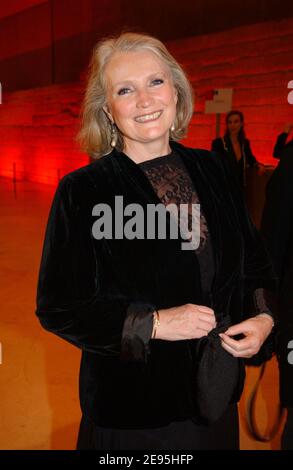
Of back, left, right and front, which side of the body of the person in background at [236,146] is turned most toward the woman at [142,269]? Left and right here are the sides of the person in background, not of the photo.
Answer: front

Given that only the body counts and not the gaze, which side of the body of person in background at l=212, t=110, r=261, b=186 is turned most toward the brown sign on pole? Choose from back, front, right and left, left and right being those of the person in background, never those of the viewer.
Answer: back

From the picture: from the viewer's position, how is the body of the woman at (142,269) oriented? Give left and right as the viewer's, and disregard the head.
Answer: facing the viewer and to the right of the viewer

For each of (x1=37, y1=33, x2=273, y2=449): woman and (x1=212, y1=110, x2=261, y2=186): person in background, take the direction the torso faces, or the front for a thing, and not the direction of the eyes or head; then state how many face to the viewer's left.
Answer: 0

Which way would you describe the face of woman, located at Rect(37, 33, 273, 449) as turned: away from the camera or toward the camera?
toward the camera

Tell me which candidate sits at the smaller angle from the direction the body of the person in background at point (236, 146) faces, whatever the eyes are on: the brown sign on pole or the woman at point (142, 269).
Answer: the woman

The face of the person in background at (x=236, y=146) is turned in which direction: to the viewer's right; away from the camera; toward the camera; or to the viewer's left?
toward the camera

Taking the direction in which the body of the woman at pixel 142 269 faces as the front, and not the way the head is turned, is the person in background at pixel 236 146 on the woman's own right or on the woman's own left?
on the woman's own left

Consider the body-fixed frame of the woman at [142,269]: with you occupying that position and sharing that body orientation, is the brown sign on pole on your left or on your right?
on your left

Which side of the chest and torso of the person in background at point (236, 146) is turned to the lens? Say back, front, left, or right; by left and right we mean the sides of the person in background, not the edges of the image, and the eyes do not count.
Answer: front

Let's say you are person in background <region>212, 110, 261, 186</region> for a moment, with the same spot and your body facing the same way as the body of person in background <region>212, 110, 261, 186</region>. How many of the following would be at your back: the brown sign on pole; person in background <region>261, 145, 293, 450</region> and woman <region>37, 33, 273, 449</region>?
1
